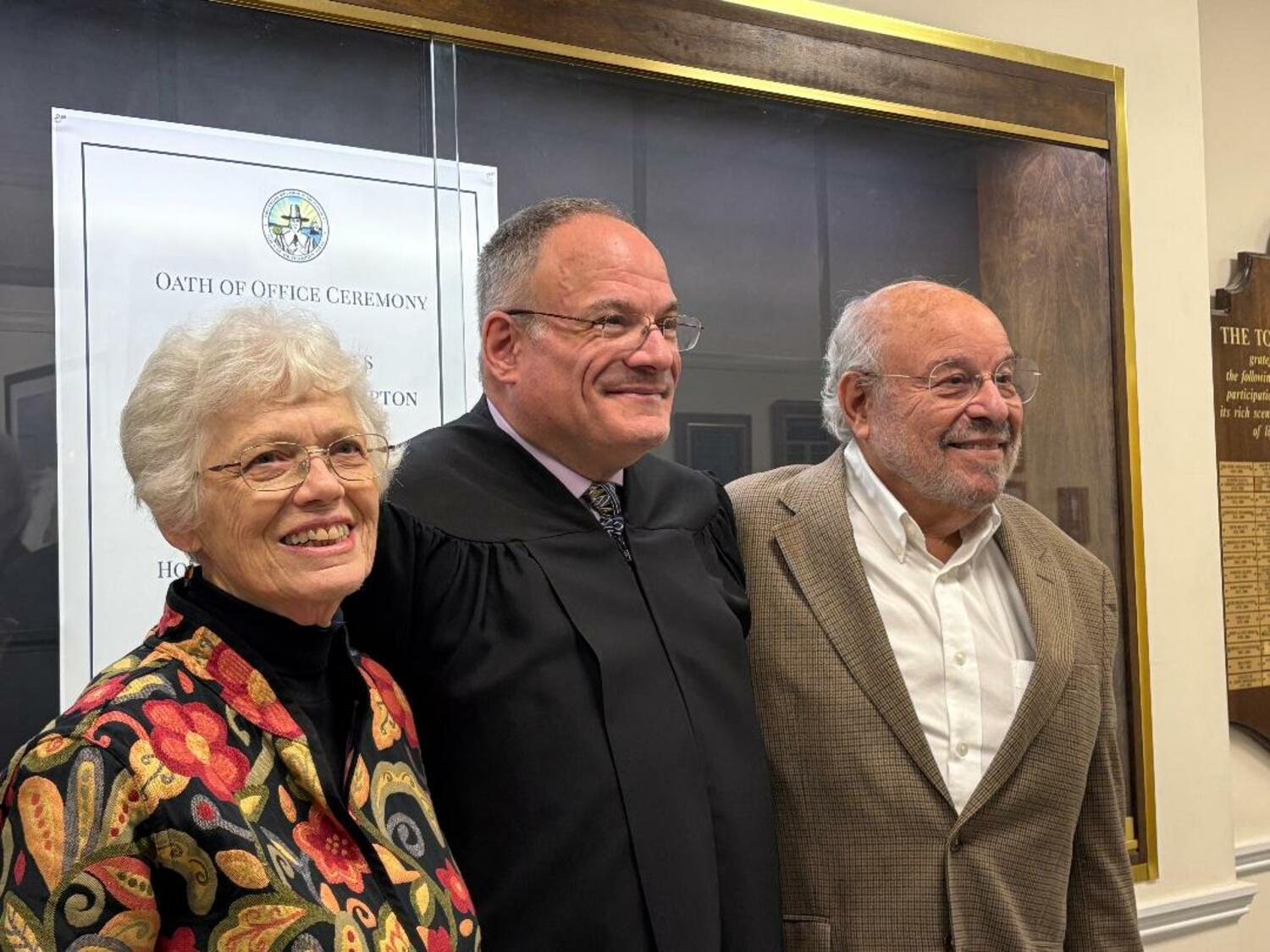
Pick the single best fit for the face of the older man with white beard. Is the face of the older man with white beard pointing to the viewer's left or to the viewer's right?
to the viewer's right

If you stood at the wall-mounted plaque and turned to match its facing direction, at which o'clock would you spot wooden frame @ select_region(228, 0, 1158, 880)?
The wooden frame is roughly at 3 o'clock from the wall-mounted plaque.

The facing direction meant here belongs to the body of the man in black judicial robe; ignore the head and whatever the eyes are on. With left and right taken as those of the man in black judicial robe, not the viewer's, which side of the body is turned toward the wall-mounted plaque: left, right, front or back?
left

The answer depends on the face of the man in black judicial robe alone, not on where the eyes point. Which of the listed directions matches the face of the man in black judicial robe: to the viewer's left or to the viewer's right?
to the viewer's right

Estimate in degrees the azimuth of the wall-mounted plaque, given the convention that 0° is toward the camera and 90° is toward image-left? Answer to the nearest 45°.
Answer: approximately 0°
